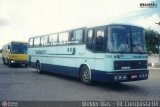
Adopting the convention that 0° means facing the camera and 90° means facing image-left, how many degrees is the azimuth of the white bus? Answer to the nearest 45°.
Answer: approximately 315°
